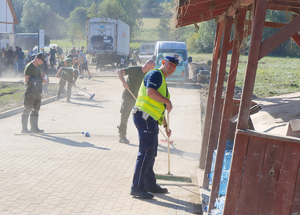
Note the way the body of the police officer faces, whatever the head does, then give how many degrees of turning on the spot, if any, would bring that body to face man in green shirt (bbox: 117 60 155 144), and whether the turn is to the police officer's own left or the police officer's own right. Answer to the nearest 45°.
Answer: approximately 90° to the police officer's own left

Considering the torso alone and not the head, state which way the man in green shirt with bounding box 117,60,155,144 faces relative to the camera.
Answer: to the viewer's right

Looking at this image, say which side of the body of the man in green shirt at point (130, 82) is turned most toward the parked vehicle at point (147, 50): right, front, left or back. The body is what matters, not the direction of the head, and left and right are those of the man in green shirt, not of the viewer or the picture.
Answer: left

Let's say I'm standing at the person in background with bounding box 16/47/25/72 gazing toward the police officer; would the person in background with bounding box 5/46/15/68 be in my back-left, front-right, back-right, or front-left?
back-right

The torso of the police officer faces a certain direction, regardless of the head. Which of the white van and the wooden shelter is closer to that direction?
the wooden shelter

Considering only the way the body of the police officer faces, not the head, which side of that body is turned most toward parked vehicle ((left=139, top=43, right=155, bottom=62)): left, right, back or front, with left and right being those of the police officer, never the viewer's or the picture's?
left

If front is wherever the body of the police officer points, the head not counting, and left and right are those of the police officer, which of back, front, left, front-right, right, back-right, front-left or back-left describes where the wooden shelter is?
front-right

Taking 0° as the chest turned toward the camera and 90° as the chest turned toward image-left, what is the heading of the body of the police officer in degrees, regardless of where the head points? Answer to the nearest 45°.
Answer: approximately 270°
